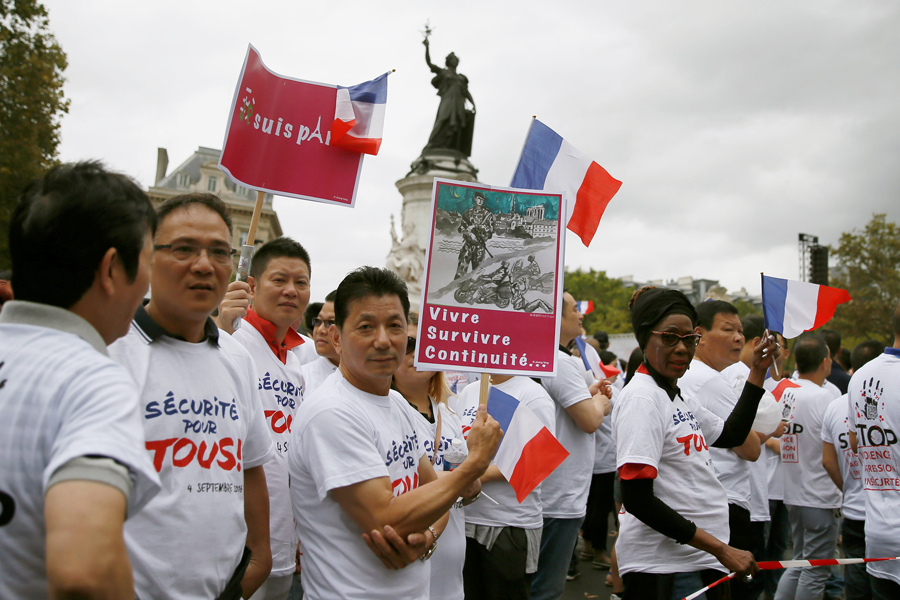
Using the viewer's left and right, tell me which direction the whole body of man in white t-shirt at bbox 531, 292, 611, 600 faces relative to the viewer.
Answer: facing to the right of the viewer

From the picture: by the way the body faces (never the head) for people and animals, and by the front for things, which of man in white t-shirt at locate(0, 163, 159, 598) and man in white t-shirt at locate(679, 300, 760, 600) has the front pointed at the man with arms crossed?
man in white t-shirt at locate(0, 163, 159, 598)

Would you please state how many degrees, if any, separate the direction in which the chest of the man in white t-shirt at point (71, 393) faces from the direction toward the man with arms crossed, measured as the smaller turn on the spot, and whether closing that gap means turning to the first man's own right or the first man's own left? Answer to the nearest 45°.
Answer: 0° — they already face them

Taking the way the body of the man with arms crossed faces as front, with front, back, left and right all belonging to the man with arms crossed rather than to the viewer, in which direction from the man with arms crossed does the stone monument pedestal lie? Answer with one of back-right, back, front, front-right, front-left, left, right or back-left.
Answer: back-left

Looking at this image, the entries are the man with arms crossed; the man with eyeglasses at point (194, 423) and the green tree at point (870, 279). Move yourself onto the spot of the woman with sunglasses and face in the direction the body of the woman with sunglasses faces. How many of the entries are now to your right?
2

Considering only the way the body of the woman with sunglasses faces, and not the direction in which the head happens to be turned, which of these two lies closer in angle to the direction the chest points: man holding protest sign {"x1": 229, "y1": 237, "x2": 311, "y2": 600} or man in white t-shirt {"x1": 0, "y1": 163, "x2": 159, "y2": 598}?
the man in white t-shirt

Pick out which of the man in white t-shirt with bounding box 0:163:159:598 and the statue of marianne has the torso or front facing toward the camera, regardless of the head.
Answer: the statue of marianne

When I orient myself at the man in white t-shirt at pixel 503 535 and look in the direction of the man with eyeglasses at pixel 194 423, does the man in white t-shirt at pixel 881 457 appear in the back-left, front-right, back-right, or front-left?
back-left

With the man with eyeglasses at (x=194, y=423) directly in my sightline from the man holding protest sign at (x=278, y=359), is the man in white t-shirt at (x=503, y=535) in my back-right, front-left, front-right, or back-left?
back-left

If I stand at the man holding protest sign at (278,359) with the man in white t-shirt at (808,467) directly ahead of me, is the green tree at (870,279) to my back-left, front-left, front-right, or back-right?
front-left

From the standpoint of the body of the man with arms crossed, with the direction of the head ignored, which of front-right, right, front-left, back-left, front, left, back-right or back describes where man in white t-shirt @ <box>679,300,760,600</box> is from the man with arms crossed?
left
